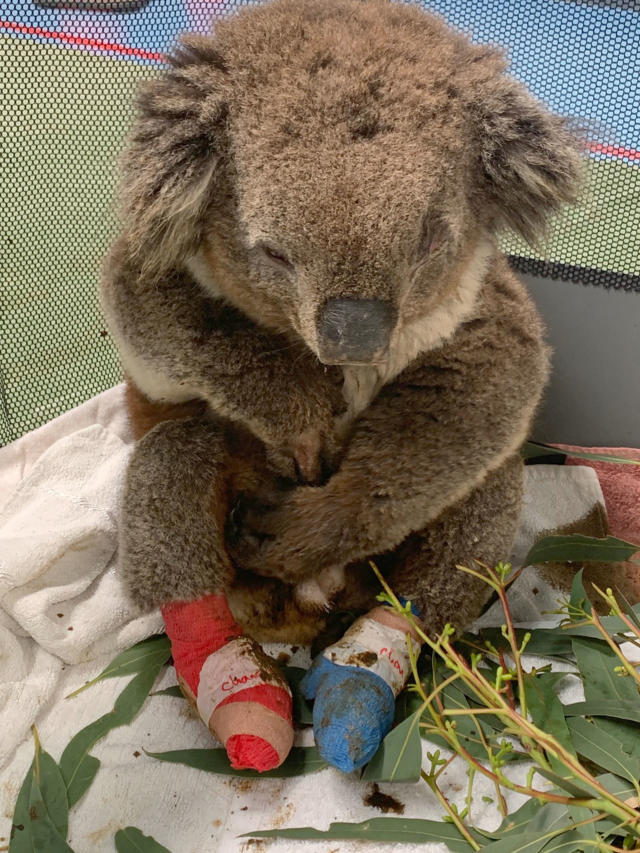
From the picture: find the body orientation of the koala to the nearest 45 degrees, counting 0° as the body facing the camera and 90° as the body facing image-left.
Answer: approximately 0°

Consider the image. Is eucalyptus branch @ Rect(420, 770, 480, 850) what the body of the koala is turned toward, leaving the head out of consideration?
yes
